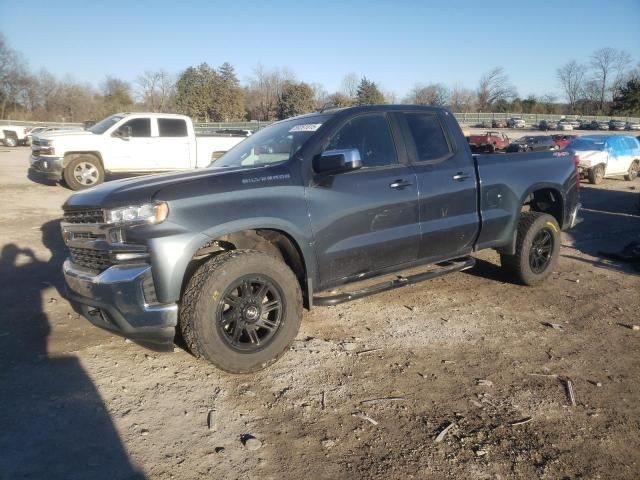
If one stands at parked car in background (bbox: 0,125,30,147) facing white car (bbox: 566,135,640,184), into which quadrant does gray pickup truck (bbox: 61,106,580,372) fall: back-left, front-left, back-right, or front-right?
front-right

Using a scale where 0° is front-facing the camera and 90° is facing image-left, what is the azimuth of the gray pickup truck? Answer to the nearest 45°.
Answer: approximately 45°

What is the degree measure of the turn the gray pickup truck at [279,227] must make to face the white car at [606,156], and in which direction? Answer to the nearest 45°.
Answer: approximately 180°

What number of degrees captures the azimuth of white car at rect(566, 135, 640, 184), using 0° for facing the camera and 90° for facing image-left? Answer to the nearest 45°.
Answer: approximately 45°

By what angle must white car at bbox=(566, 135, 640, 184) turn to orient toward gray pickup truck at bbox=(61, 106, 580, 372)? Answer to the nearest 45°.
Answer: approximately 45° to its left

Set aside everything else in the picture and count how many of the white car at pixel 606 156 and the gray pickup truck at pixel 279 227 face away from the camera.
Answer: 0

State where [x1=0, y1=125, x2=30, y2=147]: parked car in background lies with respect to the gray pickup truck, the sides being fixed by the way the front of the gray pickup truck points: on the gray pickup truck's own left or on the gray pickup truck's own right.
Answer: on the gray pickup truck's own right

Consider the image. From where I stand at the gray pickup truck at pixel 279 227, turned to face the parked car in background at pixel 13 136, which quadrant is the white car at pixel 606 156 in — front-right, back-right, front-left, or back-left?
front-right
